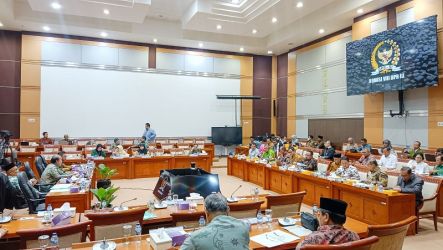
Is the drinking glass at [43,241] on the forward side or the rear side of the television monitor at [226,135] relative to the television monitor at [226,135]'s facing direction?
on the forward side

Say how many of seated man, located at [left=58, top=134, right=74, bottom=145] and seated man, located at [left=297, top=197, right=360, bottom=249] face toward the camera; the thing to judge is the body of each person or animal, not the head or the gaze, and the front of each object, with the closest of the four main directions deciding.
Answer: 1

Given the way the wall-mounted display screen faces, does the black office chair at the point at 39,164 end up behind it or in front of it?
in front

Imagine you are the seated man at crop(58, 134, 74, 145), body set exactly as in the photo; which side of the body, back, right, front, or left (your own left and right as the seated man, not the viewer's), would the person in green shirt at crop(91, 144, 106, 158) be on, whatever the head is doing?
front

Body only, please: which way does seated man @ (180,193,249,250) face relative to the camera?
away from the camera

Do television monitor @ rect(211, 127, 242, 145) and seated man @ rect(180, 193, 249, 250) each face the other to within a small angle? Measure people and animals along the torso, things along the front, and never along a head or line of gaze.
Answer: yes

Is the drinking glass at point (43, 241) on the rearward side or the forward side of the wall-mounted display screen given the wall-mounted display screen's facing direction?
on the forward side

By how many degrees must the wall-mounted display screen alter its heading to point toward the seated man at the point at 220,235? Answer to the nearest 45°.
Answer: approximately 45° to its left

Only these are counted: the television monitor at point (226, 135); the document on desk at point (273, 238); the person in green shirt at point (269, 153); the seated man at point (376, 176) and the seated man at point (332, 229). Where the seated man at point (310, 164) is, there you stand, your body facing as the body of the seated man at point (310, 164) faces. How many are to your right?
2

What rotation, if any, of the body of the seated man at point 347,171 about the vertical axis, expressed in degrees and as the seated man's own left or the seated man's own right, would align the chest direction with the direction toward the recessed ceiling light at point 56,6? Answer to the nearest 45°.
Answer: approximately 45° to the seated man's own right

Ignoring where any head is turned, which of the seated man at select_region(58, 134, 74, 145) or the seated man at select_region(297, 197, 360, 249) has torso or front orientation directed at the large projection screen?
the seated man at select_region(297, 197, 360, 249)

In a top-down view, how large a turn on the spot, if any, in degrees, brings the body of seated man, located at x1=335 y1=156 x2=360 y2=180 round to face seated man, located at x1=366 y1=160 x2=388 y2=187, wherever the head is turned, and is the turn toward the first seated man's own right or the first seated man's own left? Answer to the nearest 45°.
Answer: approximately 90° to the first seated man's own left

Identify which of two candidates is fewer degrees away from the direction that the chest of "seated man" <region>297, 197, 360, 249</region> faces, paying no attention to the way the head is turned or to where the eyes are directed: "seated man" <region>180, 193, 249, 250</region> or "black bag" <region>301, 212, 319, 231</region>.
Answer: the black bag

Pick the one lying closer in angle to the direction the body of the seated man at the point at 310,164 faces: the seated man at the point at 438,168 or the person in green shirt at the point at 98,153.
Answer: the person in green shirt

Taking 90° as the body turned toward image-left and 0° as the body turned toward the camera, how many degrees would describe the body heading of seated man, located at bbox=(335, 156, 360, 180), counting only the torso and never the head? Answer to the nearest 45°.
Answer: approximately 45°

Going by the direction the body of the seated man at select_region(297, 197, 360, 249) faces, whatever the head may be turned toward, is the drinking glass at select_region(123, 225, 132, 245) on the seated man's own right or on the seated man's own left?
on the seated man's own left

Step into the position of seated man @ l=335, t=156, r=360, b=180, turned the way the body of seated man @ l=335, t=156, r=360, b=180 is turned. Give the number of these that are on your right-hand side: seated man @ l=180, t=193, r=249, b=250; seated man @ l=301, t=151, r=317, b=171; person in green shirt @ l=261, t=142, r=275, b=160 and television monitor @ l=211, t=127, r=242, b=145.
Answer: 3
